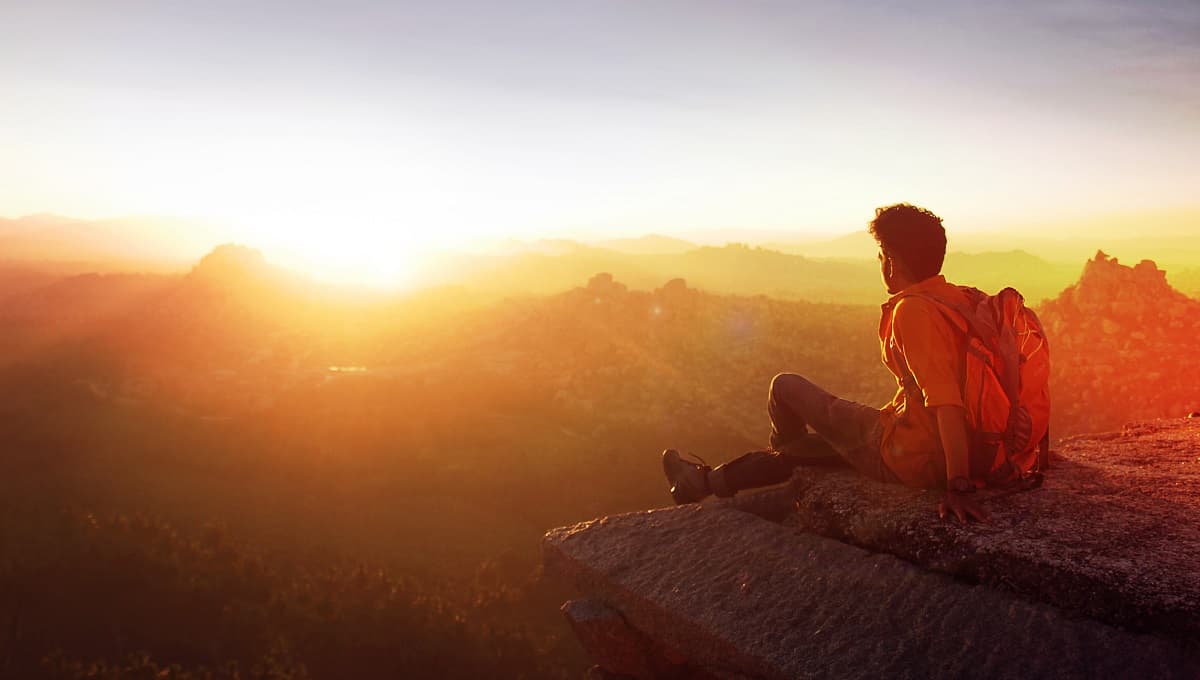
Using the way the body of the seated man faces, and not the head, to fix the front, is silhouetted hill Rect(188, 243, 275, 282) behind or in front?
in front

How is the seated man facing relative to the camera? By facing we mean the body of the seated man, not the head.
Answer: to the viewer's left

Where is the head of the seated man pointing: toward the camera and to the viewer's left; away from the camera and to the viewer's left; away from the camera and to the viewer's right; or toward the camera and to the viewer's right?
away from the camera and to the viewer's left

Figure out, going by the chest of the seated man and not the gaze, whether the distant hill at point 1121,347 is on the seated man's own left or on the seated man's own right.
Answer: on the seated man's own right
